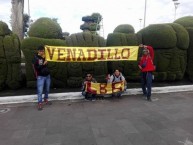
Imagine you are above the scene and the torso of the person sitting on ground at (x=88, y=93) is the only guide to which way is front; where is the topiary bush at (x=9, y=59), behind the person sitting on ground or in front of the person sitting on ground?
behind

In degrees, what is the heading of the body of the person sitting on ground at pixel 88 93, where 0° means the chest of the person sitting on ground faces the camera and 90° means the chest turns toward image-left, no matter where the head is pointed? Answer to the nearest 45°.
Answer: approximately 315°

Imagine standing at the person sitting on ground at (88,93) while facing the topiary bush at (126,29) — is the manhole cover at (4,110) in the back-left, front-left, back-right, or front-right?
back-left

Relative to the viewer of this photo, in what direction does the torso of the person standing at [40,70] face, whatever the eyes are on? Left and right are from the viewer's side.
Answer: facing the viewer and to the right of the viewer

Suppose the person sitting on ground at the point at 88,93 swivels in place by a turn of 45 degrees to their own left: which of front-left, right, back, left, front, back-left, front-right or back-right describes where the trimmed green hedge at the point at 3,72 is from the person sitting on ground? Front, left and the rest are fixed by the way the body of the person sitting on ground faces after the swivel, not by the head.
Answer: back

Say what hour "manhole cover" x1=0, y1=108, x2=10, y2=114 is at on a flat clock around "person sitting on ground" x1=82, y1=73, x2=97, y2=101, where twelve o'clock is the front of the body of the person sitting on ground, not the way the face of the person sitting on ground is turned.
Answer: The manhole cover is roughly at 2 o'clock from the person sitting on ground.

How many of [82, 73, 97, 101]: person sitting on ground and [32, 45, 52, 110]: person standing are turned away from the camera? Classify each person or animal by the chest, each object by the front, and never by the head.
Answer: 0

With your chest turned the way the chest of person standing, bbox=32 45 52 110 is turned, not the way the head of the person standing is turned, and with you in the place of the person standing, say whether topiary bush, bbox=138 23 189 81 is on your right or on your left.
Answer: on your left

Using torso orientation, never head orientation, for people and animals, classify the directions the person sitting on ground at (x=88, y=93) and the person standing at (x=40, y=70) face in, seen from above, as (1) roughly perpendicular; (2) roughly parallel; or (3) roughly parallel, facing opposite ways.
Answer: roughly parallel

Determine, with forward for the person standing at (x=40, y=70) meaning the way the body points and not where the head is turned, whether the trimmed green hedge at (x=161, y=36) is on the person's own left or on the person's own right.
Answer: on the person's own left

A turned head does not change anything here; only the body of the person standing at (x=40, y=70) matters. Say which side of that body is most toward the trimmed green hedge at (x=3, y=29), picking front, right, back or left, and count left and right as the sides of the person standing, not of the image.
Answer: back

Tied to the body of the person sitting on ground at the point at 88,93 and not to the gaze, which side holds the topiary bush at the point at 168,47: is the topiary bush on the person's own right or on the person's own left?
on the person's own left
